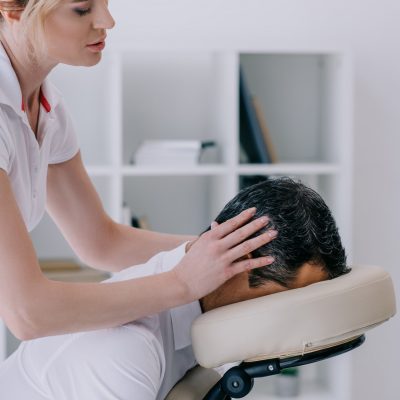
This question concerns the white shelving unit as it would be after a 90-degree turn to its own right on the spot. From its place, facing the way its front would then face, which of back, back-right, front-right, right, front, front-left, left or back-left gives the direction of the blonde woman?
left

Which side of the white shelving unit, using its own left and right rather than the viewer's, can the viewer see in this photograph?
front

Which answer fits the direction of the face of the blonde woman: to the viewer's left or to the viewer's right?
to the viewer's right
